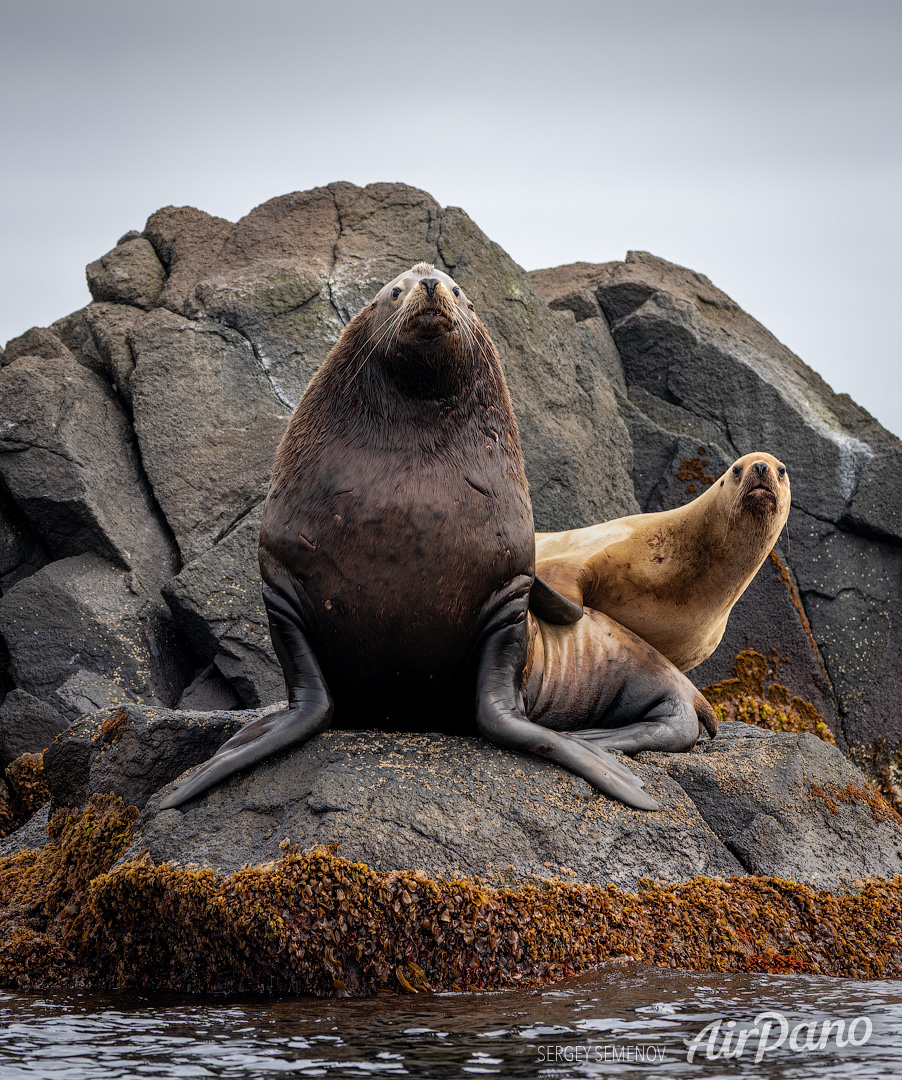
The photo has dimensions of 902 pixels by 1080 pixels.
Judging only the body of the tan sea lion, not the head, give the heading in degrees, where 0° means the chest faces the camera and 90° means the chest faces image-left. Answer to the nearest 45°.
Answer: approximately 315°

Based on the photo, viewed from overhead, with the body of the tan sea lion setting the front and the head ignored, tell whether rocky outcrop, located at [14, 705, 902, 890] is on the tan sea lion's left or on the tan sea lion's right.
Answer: on the tan sea lion's right

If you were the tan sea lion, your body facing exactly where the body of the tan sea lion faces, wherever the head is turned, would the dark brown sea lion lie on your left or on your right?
on your right

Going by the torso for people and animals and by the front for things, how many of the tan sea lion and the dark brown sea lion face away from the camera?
0

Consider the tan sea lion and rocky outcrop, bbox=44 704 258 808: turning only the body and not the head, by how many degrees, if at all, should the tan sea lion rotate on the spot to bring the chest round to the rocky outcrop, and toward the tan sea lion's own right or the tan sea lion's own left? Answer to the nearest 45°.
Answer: approximately 90° to the tan sea lion's own right

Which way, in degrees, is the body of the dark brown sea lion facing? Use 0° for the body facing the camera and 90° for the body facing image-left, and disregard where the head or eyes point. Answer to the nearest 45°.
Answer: approximately 0°
